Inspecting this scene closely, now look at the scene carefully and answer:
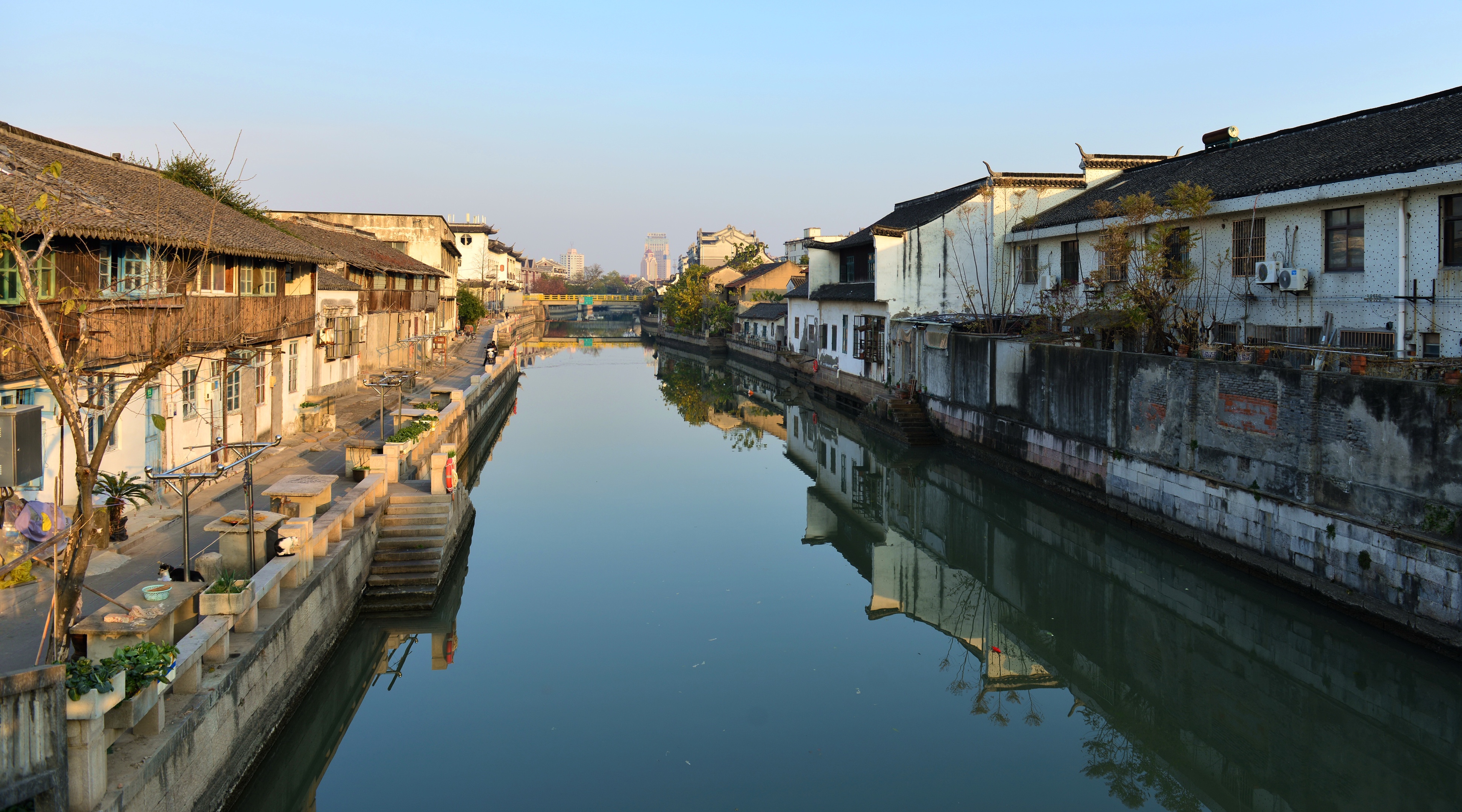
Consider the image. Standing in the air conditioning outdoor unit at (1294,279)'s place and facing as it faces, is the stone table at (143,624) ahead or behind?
ahead

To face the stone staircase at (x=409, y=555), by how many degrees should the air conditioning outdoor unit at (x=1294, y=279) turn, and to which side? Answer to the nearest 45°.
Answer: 0° — it already faces it

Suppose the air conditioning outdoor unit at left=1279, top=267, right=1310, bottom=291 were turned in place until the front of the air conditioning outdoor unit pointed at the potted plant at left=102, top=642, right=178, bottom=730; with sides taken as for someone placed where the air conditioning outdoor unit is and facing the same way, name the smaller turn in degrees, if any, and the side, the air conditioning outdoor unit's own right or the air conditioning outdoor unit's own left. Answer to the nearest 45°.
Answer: approximately 45° to the air conditioning outdoor unit's own left

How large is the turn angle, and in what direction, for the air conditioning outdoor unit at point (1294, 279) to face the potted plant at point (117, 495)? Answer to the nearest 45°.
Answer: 0° — it already faces it

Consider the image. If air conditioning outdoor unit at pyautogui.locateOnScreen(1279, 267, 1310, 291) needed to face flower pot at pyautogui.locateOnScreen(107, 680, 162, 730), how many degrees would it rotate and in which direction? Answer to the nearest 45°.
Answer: approximately 45° to its left

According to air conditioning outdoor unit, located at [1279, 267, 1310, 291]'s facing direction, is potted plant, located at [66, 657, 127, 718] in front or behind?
in front

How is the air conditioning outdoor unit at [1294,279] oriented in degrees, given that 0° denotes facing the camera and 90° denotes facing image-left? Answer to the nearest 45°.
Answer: approximately 45°
